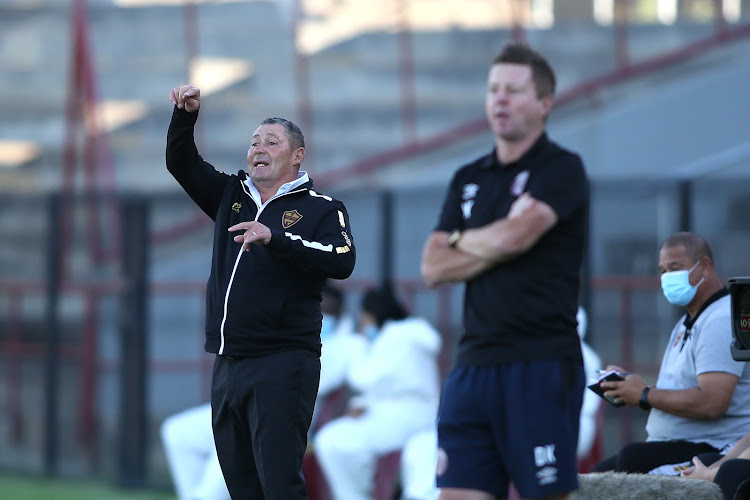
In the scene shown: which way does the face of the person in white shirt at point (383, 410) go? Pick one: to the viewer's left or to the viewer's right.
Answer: to the viewer's left

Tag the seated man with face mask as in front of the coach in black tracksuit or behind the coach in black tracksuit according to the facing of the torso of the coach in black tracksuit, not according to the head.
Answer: behind

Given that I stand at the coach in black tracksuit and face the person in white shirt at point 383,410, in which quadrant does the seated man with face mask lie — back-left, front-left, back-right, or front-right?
front-right

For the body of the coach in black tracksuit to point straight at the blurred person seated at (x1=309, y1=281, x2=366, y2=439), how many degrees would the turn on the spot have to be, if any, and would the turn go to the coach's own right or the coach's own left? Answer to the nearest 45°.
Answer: approximately 135° to the coach's own right

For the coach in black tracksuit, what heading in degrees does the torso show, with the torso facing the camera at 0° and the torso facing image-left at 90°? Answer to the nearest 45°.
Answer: approximately 45°

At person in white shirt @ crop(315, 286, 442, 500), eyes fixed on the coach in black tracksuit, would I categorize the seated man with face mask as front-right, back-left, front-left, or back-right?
front-left

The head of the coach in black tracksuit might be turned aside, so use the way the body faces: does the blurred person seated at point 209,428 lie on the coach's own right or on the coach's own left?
on the coach's own right

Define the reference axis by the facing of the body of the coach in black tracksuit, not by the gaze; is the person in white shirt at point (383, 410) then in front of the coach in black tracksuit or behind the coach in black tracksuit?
behind

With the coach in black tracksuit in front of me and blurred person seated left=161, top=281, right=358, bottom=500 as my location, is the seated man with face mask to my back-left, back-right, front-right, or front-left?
front-left
